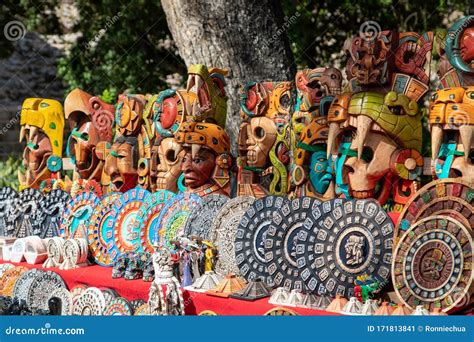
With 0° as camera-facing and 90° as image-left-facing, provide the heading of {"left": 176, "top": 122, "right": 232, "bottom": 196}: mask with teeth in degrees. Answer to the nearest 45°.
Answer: approximately 45°

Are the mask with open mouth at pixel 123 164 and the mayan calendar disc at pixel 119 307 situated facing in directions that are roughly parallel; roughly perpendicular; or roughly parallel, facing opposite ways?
roughly parallel

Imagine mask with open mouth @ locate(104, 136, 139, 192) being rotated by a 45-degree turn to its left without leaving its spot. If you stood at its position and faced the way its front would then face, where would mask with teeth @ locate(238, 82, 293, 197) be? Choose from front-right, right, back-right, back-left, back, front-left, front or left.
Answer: front-left

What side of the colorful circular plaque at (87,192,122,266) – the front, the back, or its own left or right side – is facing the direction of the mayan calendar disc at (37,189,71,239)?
right

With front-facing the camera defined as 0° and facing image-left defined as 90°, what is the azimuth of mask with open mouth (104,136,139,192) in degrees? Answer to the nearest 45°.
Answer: approximately 45°

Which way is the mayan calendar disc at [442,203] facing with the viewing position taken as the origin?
facing the viewer

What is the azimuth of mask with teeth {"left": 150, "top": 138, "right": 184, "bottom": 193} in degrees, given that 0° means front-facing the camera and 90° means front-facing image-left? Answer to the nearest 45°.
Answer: approximately 45°

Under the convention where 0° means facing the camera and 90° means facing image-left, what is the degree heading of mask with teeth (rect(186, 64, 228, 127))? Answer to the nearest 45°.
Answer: approximately 45°

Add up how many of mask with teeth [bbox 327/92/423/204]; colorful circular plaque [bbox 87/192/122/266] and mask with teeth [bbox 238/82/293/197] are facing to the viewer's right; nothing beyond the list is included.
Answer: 0
